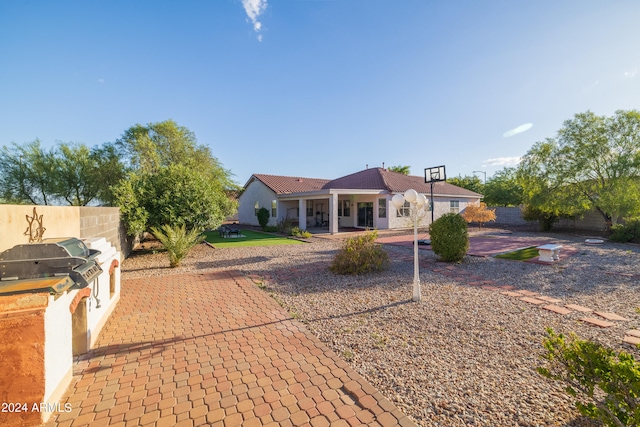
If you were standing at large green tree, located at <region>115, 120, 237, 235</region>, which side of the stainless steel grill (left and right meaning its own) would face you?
left

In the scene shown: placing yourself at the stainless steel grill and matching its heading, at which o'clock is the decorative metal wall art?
The decorative metal wall art is roughly at 9 o'clock from the stainless steel grill.

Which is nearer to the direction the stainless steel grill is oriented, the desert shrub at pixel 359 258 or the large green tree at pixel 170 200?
the desert shrub

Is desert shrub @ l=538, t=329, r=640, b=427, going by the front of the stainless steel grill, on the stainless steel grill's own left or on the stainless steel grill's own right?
on the stainless steel grill's own right

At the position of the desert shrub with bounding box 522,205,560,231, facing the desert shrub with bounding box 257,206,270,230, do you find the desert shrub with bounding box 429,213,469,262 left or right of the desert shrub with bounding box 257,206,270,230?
left

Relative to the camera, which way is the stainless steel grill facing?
to the viewer's right

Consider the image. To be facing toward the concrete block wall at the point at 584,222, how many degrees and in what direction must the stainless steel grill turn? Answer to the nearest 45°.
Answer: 0° — it already faces it

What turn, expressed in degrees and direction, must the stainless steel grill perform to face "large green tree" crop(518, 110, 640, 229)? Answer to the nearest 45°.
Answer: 0° — it already faces it
